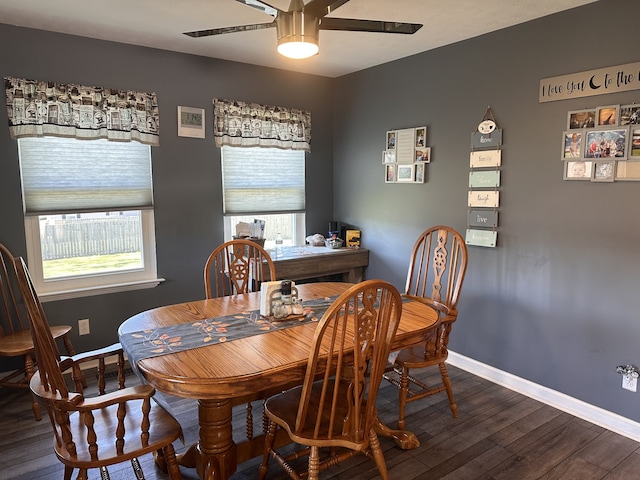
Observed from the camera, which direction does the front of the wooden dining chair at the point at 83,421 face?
facing to the right of the viewer

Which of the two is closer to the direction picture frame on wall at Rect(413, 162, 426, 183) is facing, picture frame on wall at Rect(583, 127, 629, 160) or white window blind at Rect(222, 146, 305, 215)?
the white window blind

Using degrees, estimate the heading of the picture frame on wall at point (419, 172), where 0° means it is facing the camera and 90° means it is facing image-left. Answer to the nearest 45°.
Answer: approximately 45°

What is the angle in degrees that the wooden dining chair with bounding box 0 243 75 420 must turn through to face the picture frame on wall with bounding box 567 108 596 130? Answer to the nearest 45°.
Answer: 0° — it already faces it

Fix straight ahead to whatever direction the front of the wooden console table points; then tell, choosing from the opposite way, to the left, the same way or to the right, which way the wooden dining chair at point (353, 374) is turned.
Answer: the opposite way

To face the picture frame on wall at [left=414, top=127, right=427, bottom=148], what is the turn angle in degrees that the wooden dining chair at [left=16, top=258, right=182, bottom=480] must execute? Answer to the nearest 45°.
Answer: approximately 45° to its left

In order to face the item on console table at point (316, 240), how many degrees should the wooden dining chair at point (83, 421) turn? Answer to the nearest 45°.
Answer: approximately 45° to its left

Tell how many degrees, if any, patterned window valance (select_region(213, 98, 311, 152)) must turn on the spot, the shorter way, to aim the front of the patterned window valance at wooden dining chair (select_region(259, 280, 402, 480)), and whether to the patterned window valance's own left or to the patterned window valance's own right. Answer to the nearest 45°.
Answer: approximately 45° to the patterned window valance's own right

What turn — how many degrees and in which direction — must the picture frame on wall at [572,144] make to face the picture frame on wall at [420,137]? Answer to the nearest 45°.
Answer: approximately 90° to its right

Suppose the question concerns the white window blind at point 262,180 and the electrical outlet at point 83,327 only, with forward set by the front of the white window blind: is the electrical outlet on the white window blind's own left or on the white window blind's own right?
on the white window blind's own right
